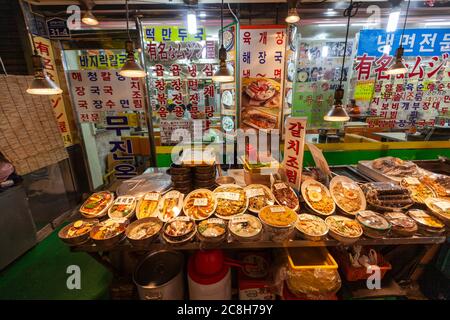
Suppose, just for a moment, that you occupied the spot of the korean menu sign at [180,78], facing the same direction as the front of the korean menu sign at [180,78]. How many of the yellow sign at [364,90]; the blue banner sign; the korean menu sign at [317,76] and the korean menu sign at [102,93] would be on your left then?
3

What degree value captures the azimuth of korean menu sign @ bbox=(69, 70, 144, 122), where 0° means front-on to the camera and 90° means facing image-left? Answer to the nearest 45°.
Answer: approximately 0°

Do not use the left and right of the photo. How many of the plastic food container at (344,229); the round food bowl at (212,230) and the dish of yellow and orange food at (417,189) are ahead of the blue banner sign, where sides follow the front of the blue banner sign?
3

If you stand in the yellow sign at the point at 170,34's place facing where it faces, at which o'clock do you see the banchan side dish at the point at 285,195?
The banchan side dish is roughly at 11 o'clock from the yellow sign.

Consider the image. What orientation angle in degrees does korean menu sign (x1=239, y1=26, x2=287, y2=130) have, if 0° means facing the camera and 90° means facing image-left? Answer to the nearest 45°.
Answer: approximately 0°

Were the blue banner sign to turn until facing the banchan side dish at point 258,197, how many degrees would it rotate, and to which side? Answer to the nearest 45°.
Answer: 0° — it already faces it
